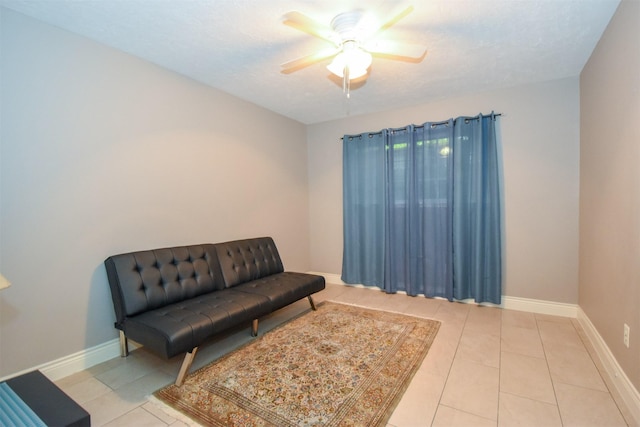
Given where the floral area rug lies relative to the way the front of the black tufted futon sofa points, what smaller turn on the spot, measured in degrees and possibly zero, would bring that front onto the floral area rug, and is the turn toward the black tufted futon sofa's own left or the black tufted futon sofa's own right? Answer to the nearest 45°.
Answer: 0° — it already faces it

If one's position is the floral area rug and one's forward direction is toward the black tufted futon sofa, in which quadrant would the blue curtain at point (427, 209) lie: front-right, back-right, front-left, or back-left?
back-right

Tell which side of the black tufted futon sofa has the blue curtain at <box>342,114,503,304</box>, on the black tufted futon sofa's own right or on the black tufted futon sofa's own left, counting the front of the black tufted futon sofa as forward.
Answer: on the black tufted futon sofa's own left

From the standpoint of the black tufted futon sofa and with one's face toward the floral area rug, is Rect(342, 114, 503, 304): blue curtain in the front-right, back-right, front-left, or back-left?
front-left

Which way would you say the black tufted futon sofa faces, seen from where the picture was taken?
facing the viewer and to the right of the viewer

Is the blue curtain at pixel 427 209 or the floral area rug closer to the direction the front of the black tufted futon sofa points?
the floral area rug

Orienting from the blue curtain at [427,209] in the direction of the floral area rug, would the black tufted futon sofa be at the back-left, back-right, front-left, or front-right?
front-right
